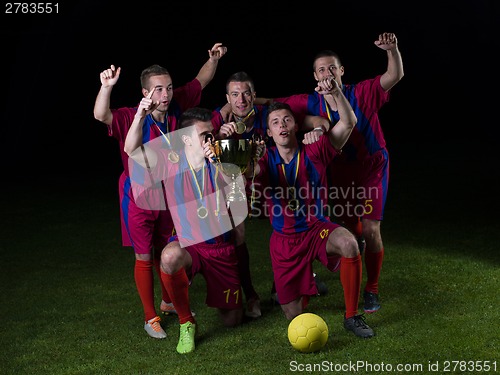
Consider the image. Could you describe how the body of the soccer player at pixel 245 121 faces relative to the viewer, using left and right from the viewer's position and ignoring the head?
facing the viewer

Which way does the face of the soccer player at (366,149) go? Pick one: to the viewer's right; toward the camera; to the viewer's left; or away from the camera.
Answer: toward the camera

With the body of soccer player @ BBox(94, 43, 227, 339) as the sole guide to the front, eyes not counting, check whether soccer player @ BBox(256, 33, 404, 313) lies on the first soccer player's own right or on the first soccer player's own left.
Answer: on the first soccer player's own left

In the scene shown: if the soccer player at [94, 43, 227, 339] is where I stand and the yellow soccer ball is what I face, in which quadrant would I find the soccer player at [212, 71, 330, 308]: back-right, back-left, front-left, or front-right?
front-left

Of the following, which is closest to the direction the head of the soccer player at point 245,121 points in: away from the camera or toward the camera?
toward the camera

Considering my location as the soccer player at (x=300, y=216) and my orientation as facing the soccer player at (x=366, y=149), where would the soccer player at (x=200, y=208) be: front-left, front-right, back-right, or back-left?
back-left

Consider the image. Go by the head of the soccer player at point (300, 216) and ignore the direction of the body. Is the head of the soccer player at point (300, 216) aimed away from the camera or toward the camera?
toward the camera

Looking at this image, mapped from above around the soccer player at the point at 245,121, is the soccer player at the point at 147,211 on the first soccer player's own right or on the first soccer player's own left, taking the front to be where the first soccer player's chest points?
on the first soccer player's own right

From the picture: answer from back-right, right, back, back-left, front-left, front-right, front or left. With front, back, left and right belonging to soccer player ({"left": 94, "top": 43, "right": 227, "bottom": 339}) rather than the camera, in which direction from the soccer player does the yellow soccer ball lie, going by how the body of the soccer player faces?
front

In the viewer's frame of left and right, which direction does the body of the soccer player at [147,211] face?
facing the viewer and to the right of the viewer

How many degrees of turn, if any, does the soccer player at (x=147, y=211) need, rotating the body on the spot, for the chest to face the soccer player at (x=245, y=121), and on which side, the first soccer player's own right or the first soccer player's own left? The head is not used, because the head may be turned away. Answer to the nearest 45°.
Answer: approximately 45° to the first soccer player's own left

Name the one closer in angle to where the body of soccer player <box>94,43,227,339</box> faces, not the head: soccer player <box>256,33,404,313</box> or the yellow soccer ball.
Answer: the yellow soccer ball

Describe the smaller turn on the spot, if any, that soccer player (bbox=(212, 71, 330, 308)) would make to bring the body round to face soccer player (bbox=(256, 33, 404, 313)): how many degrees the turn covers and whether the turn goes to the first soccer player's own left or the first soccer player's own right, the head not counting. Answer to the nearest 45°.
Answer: approximately 90° to the first soccer player's own left

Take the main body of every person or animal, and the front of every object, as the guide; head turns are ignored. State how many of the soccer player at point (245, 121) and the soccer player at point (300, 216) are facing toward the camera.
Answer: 2

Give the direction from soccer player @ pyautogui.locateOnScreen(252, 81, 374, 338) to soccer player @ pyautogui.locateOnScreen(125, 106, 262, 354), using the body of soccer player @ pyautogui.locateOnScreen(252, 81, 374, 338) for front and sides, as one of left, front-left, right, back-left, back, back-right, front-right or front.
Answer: right
